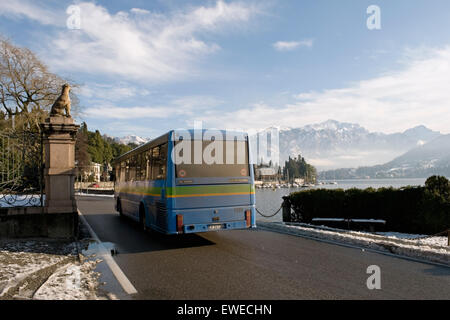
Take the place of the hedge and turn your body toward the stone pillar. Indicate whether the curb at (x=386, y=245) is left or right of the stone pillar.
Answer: left

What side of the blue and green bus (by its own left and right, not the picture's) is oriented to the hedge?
right

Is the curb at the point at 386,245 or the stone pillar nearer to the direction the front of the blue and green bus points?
the stone pillar

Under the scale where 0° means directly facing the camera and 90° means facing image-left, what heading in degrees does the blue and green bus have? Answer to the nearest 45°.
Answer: approximately 135°

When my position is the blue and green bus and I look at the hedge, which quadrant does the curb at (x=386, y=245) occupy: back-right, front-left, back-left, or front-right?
front-right
